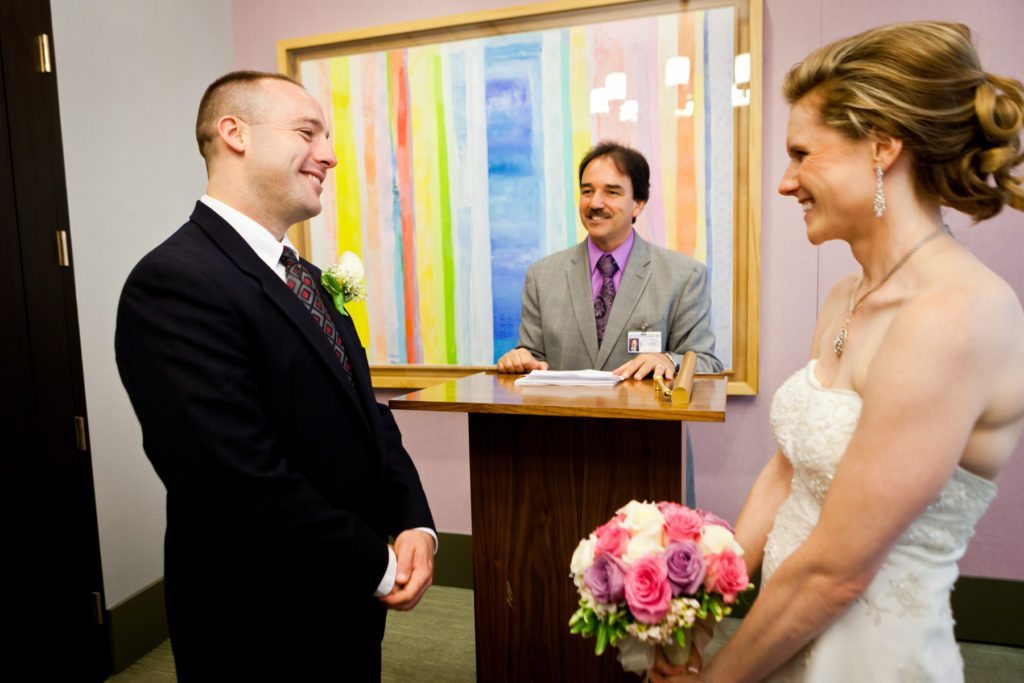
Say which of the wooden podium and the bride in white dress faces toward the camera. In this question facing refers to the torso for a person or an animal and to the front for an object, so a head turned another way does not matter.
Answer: the wooden podium

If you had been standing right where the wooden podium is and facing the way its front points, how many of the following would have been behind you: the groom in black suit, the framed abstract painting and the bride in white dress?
1

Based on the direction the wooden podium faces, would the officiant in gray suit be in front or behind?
behind

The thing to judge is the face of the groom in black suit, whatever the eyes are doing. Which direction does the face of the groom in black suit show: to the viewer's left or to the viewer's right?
to the viewer's right

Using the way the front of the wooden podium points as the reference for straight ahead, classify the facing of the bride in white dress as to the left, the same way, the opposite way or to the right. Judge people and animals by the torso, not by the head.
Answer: to the right

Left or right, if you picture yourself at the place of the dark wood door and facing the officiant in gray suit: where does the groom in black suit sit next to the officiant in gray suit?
right

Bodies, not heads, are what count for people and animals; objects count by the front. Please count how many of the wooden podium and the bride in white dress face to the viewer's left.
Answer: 1

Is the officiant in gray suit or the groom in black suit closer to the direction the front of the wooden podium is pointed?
the groom in black suit

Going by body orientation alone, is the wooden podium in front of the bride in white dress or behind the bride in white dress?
in front

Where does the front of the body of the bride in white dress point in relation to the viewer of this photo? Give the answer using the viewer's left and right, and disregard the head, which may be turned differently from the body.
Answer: facing to the left of the viewer

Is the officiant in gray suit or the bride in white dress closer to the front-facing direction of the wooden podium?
the bride in white dress

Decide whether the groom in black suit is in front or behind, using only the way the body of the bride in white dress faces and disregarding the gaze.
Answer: in front

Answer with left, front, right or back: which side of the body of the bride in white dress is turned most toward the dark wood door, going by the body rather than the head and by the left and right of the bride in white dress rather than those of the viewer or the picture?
front

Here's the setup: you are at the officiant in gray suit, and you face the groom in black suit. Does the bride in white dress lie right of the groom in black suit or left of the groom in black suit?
left

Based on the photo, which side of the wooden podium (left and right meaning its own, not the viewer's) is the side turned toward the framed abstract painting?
back

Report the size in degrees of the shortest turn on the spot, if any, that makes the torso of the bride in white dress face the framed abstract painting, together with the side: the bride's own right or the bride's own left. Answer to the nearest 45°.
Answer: approximately 45° to the bride's own right

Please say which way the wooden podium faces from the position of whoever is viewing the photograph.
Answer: facing the viewer
